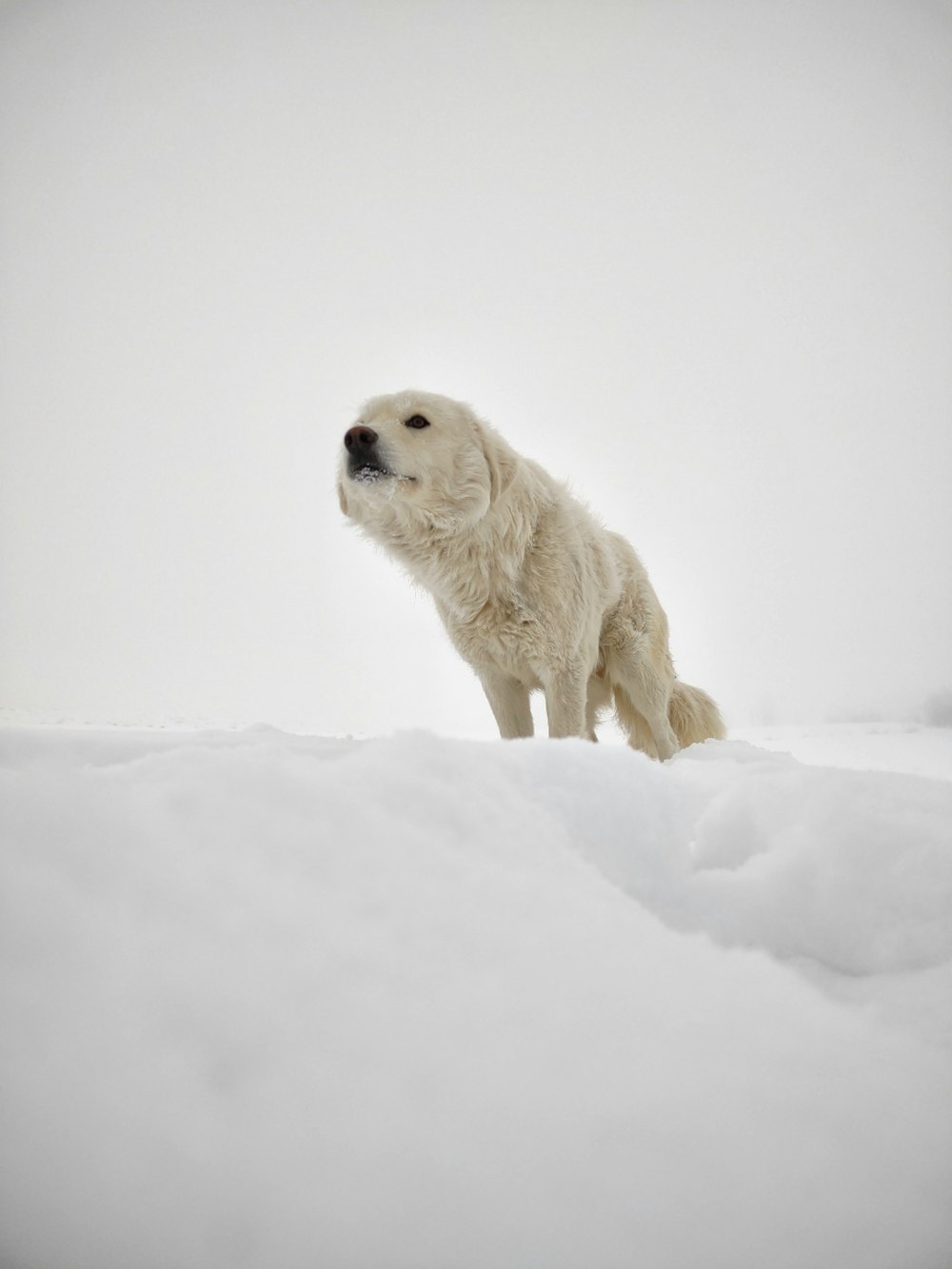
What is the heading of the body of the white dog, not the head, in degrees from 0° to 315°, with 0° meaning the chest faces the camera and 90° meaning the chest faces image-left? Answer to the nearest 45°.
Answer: approximately 45°
